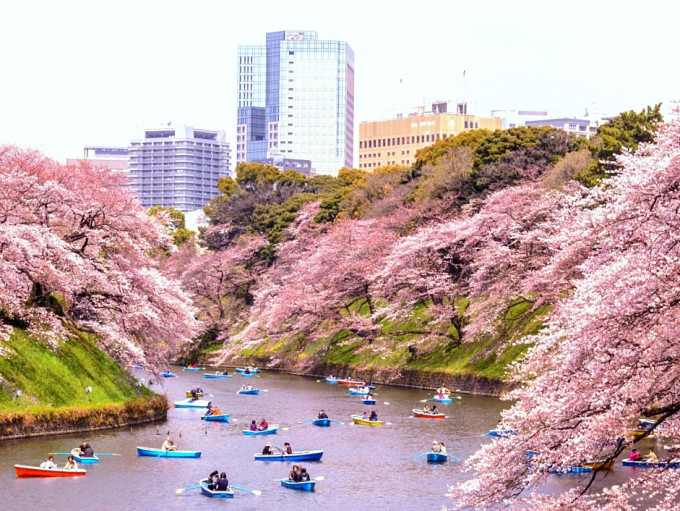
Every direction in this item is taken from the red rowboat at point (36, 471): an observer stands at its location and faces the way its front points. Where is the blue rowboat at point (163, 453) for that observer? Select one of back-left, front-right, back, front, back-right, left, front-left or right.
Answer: back-right

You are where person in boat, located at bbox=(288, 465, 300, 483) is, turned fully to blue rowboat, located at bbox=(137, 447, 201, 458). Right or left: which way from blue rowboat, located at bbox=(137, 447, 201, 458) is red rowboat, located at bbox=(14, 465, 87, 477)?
left

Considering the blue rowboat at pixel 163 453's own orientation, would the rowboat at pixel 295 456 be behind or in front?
behind

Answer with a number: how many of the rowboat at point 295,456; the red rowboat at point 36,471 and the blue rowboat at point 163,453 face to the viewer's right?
1

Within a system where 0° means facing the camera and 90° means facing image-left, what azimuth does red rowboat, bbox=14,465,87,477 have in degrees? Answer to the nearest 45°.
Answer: approximately 90°
